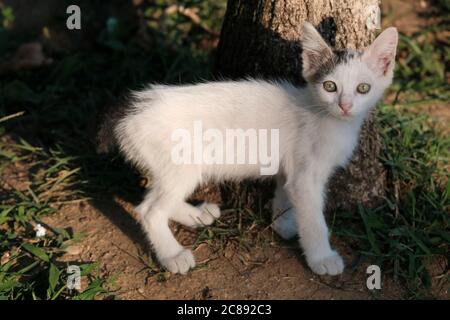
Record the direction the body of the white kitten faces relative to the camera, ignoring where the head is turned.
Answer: to the viewer's right

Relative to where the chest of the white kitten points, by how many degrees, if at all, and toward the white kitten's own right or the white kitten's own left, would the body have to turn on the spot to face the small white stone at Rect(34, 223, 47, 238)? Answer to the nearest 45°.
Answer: approximately 180°

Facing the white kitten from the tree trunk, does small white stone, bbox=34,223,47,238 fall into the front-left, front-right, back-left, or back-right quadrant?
front-right
